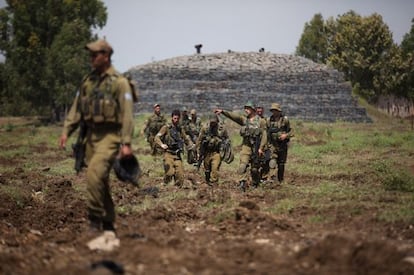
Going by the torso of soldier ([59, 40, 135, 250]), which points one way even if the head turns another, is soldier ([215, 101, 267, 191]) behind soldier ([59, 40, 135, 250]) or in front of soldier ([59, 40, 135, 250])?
behind

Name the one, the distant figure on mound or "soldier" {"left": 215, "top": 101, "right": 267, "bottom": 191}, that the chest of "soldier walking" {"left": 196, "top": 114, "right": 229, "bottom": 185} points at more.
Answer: the soldier

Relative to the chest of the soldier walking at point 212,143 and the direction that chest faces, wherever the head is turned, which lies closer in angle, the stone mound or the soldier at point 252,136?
the soldier

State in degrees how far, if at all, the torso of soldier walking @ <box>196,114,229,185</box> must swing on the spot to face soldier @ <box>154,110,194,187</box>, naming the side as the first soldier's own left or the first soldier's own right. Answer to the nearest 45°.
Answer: approximately 90° to the first soldier's own right

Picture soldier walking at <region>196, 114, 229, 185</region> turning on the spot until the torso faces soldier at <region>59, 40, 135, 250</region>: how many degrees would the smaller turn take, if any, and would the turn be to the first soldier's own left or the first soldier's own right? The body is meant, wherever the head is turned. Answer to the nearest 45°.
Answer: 0° — they already face them

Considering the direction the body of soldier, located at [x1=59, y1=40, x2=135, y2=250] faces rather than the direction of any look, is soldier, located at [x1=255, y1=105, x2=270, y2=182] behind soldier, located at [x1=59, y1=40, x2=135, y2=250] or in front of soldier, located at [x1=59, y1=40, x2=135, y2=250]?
behind

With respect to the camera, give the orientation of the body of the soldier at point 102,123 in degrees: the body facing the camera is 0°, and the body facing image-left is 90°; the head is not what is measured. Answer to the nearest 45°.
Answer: approximately 45°

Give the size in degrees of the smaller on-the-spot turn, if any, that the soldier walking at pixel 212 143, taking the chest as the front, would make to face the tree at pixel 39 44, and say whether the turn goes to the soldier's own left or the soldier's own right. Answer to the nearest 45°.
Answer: approximately 135° to the soldier's own right
